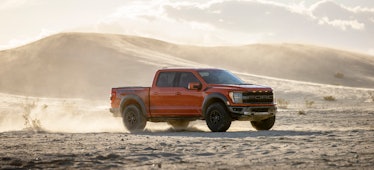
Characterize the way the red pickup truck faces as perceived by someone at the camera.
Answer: facing the viewer and to the right of the viewer
